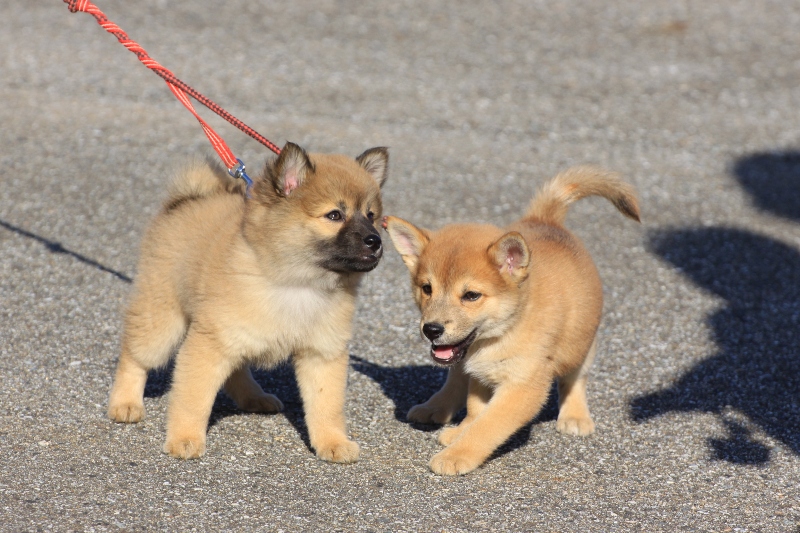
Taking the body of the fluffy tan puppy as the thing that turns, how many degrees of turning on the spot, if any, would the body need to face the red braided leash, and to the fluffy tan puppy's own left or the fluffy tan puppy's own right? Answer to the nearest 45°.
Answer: approximately 180°

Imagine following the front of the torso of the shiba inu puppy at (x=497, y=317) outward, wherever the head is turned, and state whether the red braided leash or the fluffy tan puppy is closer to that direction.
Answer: the fluffy tan puppy

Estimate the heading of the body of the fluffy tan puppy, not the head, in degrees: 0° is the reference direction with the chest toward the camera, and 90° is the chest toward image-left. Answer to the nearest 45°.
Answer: approximately 315°

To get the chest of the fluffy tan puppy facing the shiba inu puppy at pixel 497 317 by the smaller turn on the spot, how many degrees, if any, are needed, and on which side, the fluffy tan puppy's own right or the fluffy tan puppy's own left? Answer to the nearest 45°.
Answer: approximately 45° to the fluffy tan puppy's own left

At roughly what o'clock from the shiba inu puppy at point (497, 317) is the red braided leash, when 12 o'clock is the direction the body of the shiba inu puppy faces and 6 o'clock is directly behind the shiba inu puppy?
The red braided leash is roughly at 2 o'clock from the shiba inu puppy.

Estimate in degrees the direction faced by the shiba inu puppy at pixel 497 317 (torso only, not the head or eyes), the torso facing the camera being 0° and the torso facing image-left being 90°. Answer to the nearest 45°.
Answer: approximately 45°
